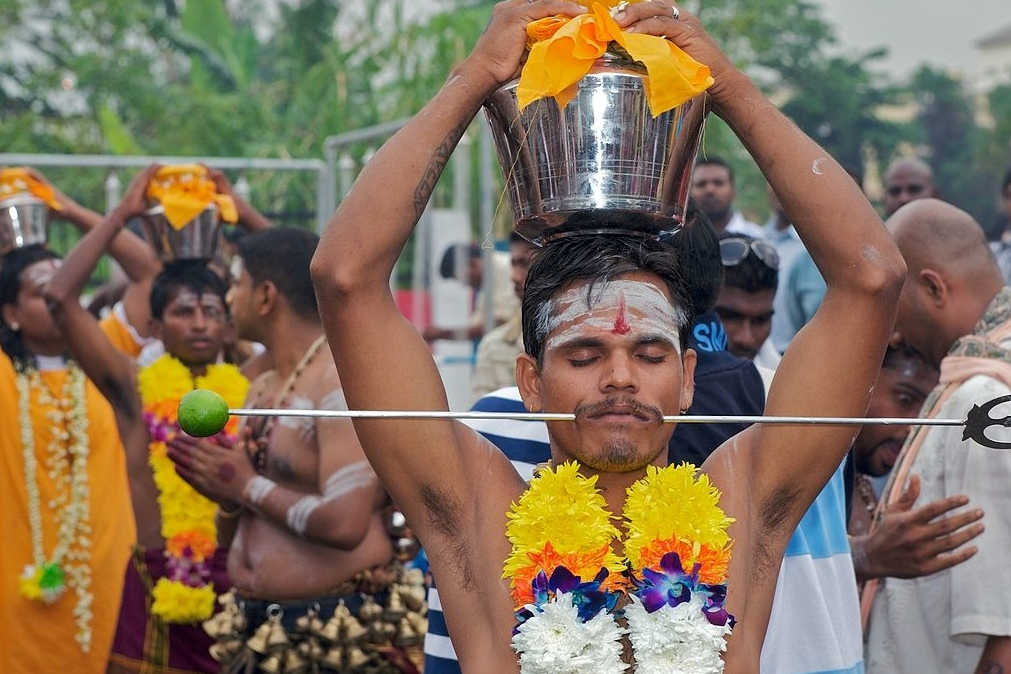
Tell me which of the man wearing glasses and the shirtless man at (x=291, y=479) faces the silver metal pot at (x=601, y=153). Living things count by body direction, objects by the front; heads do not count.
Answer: the man wearing glasses

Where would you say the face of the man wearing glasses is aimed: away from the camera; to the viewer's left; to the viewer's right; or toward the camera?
toward the camera

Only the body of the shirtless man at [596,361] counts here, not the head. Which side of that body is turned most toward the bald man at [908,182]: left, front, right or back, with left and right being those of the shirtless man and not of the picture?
back

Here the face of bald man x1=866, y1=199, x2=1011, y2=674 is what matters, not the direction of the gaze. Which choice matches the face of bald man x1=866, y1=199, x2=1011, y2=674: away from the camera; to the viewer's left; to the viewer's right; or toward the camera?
to the viewer's left

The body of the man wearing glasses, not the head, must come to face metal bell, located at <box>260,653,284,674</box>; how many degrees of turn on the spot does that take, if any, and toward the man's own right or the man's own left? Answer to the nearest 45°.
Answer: approximately 90° to the man's own right

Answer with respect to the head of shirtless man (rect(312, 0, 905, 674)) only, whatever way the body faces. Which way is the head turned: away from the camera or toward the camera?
toward the camera

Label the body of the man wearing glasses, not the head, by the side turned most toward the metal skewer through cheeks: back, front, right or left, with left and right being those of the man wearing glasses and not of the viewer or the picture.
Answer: front

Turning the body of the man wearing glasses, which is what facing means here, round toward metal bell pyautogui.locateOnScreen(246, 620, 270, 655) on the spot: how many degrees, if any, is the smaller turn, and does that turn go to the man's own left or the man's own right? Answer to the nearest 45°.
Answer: approximately 90° to the man's own right

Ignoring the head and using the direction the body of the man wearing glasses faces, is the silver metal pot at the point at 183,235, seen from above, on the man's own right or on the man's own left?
on the man's own right

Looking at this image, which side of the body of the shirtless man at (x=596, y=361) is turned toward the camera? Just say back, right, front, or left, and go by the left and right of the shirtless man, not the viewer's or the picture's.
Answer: front

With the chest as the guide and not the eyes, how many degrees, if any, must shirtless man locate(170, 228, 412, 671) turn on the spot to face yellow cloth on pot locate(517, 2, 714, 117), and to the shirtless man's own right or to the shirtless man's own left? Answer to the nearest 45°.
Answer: approximately 90° to the shirtless man's own left

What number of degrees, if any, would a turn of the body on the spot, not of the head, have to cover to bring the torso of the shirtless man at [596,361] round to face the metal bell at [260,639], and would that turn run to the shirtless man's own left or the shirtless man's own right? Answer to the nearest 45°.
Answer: approximately 135° to the shirtless man's own right

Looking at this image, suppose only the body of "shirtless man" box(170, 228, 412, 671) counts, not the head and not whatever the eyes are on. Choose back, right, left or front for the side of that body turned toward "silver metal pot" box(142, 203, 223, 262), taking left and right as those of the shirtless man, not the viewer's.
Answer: right

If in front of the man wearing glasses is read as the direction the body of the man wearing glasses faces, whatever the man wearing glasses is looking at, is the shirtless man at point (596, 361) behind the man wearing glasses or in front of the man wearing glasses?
in front

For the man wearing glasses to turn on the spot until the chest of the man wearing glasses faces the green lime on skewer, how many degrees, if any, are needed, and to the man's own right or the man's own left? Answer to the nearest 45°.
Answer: approximately 45° to the man's own right
